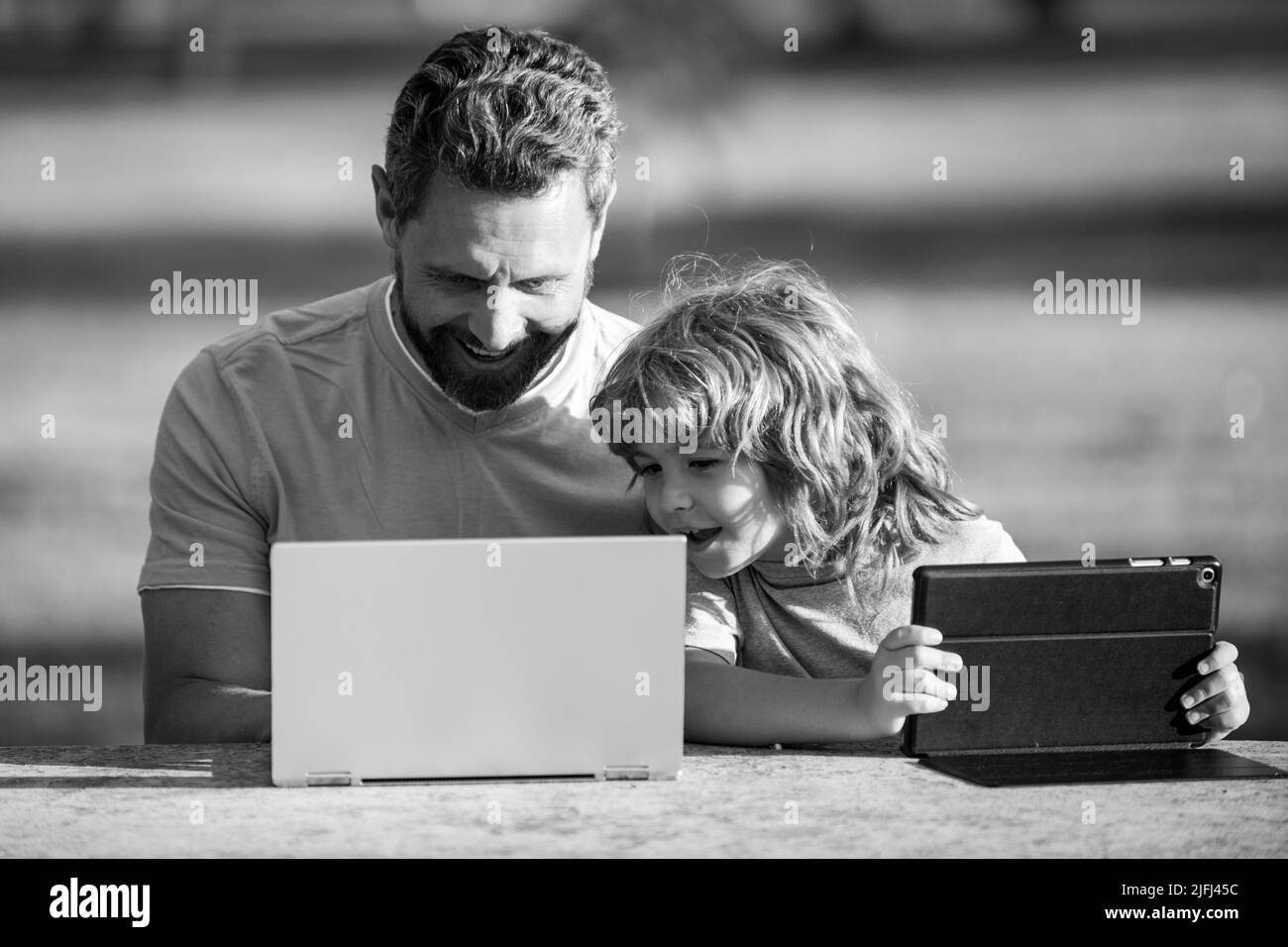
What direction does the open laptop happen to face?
away from the camera
